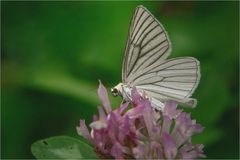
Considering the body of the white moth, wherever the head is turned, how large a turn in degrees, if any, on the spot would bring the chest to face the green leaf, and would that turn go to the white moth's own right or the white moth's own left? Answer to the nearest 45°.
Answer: approximately 45° to the white moth's own left

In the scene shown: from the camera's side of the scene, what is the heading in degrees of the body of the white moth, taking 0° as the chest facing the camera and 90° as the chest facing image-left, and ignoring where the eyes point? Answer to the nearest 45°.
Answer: approximately 90°
